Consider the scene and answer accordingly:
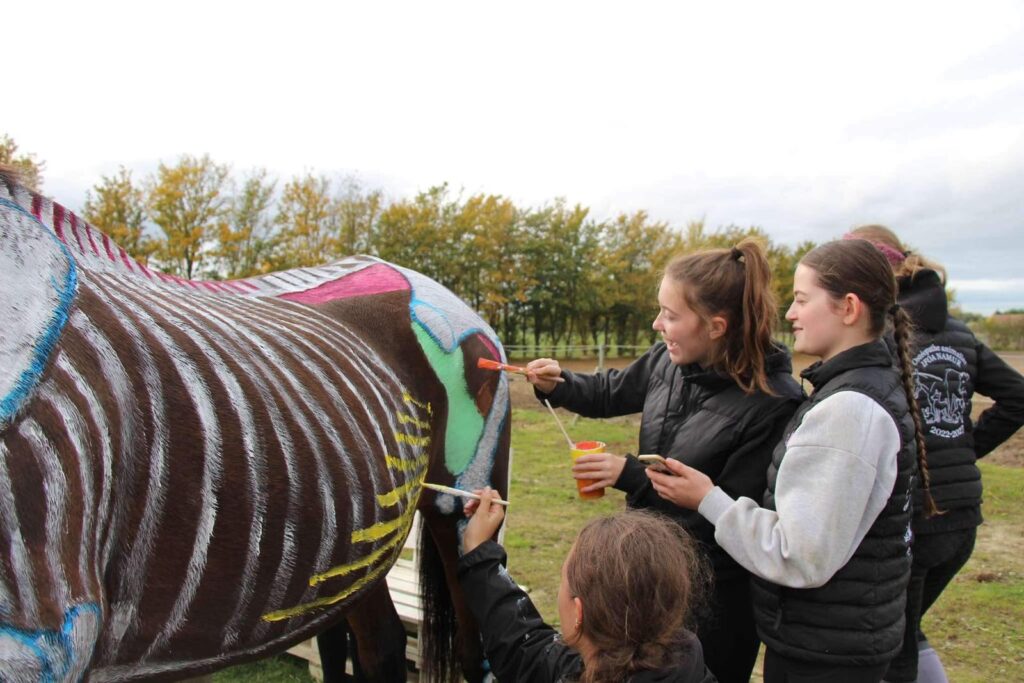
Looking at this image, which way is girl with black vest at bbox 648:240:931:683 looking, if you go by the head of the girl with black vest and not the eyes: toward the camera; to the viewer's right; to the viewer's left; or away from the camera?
to the viewer's left

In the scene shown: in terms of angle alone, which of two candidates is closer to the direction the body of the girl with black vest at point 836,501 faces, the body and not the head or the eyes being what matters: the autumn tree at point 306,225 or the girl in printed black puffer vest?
the autumn tree

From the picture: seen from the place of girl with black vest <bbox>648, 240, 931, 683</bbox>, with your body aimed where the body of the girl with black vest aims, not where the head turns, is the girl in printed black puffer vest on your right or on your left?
on your right

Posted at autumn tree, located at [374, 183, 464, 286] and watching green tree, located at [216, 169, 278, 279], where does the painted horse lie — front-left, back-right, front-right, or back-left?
front-left

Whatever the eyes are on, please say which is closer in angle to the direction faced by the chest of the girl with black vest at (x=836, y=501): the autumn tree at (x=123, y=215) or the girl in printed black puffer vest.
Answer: the autumn tree

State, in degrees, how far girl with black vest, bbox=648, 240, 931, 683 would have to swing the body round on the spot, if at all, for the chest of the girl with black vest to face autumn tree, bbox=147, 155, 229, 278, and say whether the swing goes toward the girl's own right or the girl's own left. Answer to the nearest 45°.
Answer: approximately 45° to the girl's own right

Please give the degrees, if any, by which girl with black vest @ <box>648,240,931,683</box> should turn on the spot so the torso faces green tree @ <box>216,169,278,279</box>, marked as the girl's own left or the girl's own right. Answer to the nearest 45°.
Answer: approximately 45° to the girl's own right

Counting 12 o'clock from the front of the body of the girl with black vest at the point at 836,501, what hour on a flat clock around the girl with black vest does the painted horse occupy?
The painted horse is roughly at 11 o'clock from the girl with black vest.

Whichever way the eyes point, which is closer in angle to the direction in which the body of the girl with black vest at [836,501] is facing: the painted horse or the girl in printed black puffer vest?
the painted horse

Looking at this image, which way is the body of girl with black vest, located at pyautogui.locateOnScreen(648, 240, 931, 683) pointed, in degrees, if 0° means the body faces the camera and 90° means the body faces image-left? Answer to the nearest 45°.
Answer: approximately 90°
